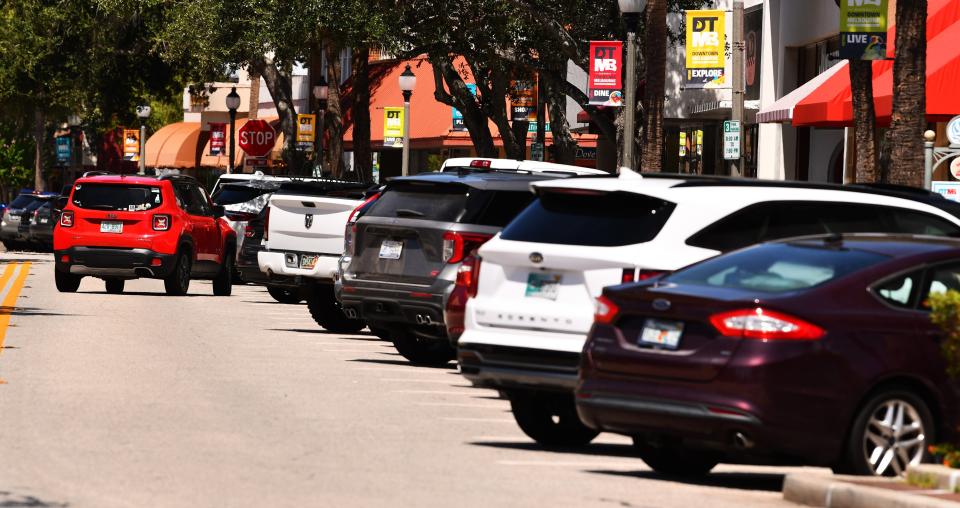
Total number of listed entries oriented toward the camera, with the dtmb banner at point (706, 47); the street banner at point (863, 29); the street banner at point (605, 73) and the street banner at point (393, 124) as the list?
4

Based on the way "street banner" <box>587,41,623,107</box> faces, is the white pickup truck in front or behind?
in front

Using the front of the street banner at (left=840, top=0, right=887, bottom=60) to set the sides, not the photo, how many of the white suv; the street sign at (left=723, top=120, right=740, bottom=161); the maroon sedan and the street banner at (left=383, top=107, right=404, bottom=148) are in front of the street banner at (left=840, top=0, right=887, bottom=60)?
2

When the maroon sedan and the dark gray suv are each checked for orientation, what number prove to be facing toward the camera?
0

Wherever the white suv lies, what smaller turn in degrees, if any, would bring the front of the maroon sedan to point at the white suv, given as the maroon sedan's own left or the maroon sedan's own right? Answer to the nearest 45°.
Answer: approximately 90° to the maroon sedan's own left

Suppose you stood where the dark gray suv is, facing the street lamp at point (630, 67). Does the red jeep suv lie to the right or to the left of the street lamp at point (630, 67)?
left

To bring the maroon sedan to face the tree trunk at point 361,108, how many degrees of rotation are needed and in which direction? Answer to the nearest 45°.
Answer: approximately 45° to its left

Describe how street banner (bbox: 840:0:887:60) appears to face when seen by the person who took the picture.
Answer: facing the viewer

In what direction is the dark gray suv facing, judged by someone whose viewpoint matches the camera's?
facing away from the viewer and to the right of the viewer

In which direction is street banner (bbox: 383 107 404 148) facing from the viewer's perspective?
toward the camera

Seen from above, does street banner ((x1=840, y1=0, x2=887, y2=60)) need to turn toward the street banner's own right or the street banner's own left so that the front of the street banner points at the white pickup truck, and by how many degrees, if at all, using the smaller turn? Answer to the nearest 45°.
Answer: approximately 90° to the street banner's own right

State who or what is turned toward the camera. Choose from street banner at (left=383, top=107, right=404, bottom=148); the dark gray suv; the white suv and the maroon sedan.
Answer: the street banner

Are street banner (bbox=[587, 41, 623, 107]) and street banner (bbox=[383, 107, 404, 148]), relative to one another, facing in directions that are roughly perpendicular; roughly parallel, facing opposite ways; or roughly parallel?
roughly parallel

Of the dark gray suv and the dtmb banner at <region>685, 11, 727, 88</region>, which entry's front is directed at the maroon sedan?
the dtmb banner

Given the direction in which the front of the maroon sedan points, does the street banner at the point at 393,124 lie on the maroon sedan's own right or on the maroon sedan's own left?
on the maroon sedan's own left

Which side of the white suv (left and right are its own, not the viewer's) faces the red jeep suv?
left

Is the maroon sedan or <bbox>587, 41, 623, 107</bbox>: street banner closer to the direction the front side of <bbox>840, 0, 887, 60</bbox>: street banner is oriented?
the maroon sedan
